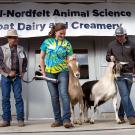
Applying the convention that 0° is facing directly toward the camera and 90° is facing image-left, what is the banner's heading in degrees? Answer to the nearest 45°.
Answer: approximately 0°

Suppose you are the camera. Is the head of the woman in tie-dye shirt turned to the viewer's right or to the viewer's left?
to the viewer's right

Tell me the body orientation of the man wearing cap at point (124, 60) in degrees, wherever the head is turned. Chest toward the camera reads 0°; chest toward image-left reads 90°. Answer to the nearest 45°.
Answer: approximately 0°

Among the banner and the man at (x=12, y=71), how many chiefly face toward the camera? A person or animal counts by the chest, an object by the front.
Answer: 2

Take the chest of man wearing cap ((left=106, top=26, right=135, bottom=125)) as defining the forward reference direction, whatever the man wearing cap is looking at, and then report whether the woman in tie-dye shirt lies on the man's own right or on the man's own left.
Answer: on the man's own right
